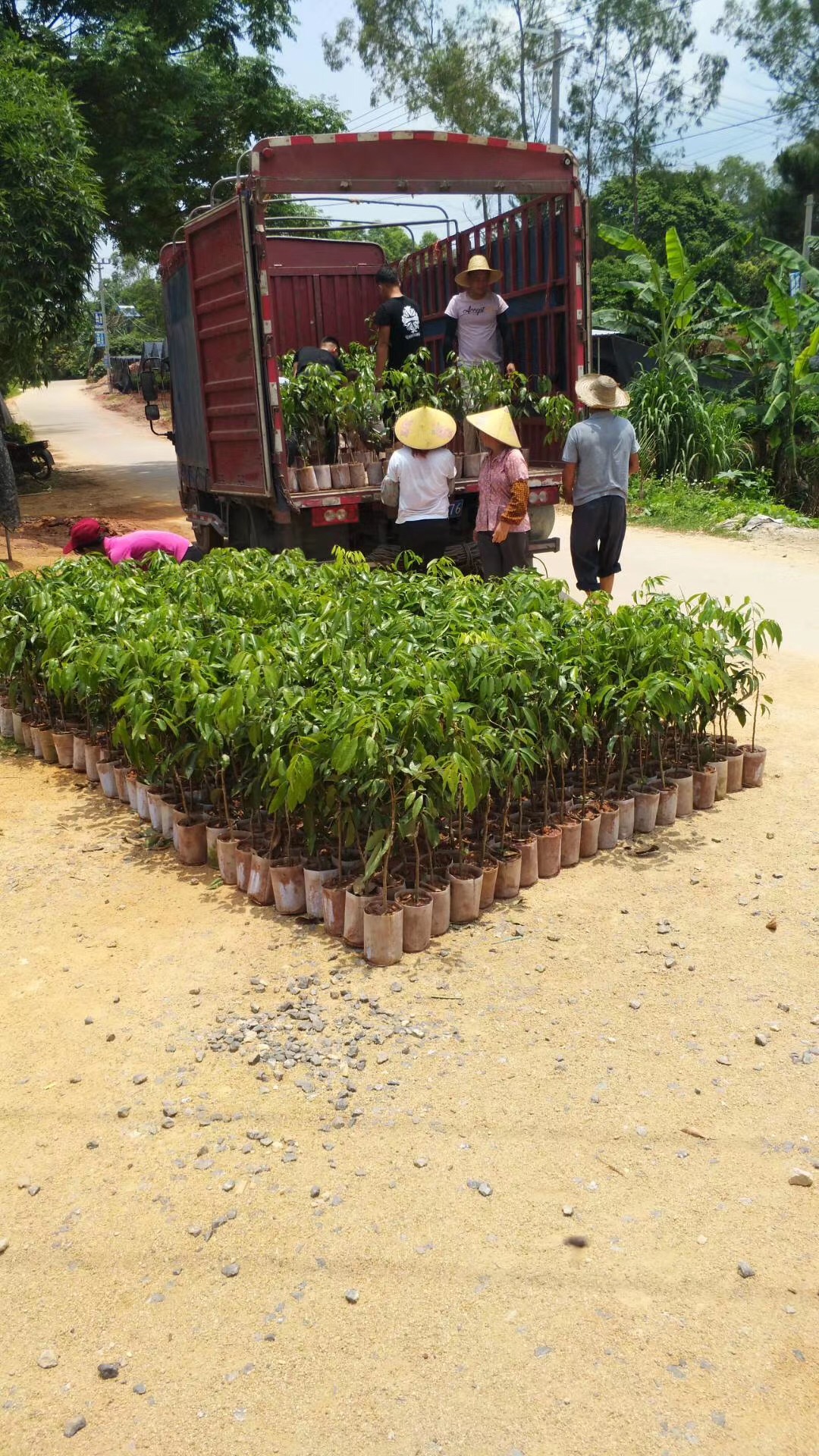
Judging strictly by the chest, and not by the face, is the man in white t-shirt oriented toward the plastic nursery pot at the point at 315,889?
yes

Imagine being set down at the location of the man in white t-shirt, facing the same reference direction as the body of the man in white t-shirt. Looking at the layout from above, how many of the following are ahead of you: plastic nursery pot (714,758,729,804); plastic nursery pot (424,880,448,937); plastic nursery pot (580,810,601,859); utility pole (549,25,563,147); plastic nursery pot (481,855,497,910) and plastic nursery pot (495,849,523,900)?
5

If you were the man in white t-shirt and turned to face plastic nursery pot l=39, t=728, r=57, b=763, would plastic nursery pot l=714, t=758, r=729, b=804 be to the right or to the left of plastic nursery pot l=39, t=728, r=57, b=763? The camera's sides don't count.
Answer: left

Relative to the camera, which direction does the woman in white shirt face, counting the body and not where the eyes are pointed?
away from the camera

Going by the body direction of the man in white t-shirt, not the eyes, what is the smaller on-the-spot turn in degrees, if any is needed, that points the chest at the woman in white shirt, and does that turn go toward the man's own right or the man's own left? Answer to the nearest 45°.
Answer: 0° — they already face them

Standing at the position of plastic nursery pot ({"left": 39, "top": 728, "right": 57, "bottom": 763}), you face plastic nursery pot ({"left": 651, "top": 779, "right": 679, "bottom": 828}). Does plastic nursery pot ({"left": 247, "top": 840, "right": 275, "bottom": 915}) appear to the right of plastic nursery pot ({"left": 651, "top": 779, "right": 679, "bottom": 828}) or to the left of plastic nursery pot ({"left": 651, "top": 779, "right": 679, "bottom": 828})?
right

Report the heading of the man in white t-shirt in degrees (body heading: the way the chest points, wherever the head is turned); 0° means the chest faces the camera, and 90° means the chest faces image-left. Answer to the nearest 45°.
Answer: approximately 0°

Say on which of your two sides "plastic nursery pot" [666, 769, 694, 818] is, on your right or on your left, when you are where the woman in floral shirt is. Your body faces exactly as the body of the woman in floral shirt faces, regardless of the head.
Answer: on your left

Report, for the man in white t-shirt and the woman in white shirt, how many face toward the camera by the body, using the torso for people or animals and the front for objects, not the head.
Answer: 1

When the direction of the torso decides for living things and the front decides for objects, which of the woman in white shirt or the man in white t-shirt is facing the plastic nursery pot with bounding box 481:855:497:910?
the man in white t-shirt

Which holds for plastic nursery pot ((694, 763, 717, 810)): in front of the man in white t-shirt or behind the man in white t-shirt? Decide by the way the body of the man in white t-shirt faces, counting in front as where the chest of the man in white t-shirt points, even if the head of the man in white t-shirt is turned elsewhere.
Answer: in front

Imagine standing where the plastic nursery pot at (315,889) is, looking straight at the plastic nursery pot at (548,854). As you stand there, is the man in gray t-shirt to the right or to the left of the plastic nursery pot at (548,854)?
left

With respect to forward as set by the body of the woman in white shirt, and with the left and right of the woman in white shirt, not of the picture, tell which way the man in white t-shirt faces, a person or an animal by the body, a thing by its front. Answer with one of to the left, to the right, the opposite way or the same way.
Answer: the opposite way
